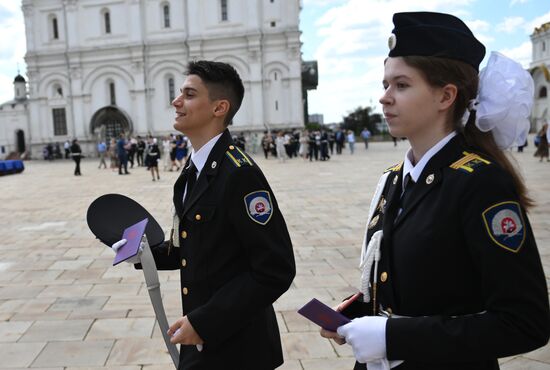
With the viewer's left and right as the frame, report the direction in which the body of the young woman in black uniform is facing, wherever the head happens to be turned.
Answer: facing the viewer and to the left of the viewer

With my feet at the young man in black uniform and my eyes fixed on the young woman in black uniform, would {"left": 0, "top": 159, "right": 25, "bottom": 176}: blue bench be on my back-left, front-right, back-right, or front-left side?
back-left

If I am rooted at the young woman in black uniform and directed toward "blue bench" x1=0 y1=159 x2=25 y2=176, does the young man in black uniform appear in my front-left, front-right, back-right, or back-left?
front-left

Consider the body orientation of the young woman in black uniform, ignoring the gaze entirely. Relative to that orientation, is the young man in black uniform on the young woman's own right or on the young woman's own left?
on the young woman's own right

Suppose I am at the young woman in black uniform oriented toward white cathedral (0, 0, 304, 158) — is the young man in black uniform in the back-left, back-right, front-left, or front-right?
front-left

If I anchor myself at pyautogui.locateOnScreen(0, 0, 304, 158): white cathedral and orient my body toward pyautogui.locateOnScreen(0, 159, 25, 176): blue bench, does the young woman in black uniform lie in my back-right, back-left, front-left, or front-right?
front-left

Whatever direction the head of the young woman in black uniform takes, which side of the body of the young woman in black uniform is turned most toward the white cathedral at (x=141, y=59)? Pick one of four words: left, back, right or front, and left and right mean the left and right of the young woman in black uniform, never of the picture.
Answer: right

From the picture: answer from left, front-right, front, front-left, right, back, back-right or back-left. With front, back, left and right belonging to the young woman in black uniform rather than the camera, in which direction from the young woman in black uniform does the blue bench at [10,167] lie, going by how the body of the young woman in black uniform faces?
right
